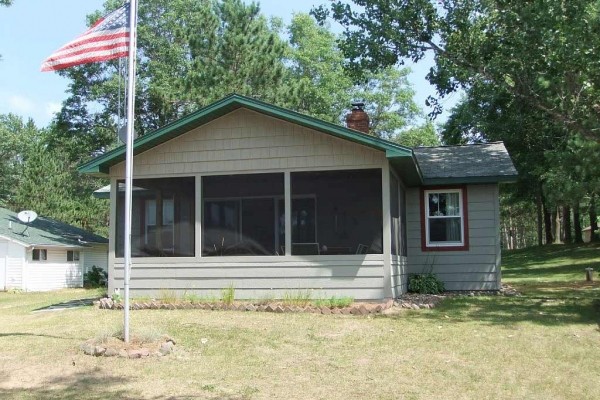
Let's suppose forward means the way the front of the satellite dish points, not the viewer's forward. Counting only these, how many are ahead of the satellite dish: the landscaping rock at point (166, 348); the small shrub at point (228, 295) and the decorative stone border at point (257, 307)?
3

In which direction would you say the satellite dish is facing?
toward the camera

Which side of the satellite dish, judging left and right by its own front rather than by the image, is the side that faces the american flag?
front

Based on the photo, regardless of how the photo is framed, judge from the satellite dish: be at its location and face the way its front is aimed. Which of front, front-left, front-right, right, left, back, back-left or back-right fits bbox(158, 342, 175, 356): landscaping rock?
front

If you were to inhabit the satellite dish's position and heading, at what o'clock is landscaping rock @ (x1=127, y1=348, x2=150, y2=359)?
The landscaping rock is roughly at 12 o'clock from the satellite dish.

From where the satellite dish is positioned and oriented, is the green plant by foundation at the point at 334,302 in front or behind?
in front

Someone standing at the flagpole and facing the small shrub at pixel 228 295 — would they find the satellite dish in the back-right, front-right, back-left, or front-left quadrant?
front-left

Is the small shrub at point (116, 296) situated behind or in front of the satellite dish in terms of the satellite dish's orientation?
in front

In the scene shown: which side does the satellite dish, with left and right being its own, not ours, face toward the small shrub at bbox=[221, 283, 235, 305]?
front

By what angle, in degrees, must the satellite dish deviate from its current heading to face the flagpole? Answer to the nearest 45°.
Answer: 0° — it already faces it
